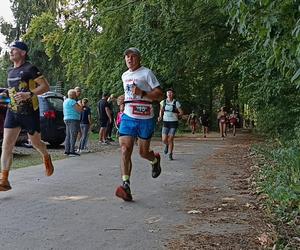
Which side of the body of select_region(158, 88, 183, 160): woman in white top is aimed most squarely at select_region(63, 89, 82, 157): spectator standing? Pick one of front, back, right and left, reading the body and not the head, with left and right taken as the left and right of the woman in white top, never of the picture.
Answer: right

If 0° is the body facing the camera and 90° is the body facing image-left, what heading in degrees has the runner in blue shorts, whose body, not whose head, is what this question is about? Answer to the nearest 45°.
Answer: approximately 45°

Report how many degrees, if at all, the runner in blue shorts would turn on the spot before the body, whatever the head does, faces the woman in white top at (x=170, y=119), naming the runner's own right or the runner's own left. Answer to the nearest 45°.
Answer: approximately 135° to the runner's own right

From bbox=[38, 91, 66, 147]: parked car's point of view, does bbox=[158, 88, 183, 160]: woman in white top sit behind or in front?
behind

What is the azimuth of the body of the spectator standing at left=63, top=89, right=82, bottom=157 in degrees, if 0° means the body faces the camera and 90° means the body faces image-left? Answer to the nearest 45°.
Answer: approximately 225°

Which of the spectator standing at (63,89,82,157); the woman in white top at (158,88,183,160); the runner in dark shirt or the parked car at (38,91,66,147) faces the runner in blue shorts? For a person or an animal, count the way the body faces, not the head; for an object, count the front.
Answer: the woman in white top

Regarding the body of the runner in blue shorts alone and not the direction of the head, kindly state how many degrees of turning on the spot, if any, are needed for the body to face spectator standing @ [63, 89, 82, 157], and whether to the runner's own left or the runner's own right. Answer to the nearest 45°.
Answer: approximately 135° to the runner's own right

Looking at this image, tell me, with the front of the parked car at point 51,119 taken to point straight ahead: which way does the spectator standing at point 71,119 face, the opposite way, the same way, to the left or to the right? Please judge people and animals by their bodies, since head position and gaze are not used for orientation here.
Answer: to the right

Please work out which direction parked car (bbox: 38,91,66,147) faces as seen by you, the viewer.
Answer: facing away from the viewer and to the left of the viewer

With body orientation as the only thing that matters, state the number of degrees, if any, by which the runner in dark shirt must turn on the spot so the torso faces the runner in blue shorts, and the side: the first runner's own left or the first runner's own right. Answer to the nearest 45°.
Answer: approximately 135° to the first runner's own left
